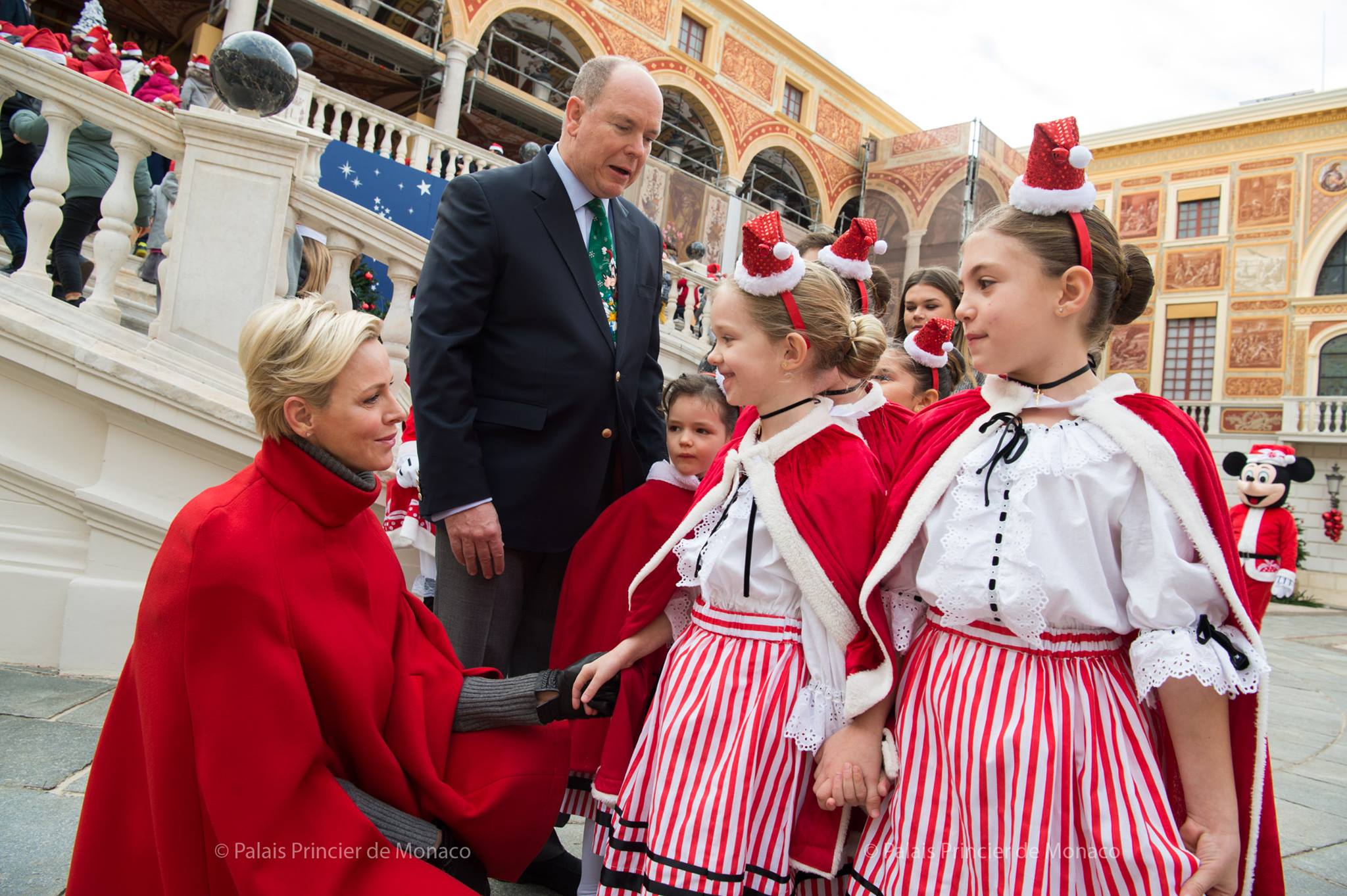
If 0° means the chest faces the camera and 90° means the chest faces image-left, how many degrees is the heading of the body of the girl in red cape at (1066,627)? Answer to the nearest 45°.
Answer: approximately 45°

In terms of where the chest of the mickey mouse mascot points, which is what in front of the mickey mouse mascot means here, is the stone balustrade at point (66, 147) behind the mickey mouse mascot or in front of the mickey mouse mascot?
in front

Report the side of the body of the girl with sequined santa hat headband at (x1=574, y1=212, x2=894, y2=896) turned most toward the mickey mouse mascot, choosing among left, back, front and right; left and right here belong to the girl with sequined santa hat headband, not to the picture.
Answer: back

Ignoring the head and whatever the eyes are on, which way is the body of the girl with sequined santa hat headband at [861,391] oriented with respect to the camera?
to the viewer's left

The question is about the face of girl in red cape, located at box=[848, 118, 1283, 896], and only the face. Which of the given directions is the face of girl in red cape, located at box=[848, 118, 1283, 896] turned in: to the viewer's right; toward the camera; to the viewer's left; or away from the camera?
to the viewer's left

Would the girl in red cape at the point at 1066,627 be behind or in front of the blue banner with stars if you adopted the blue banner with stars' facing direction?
in front

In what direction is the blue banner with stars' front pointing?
toward the camera
